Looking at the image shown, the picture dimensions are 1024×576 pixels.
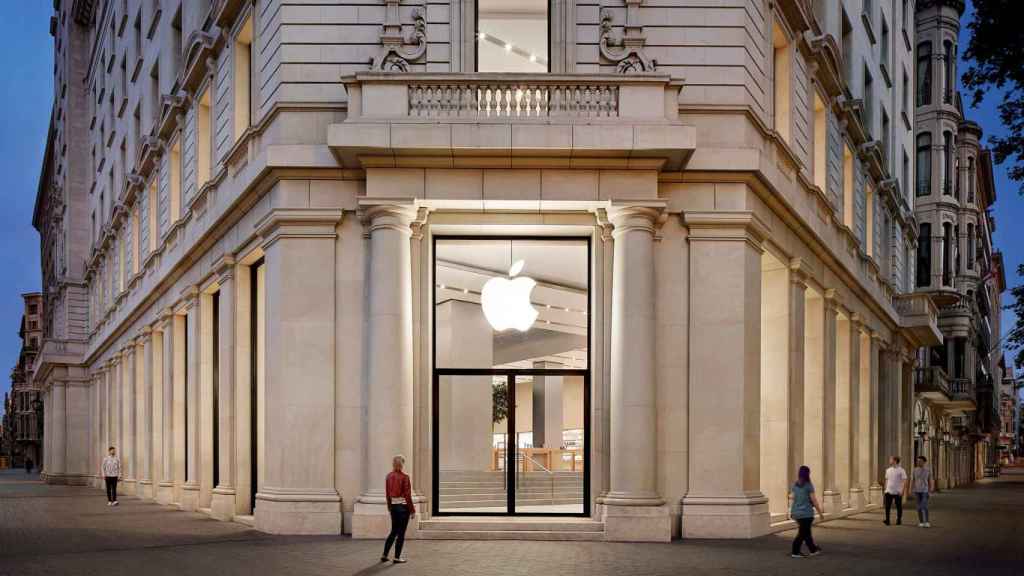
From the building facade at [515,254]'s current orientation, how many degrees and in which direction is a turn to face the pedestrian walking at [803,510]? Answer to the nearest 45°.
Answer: approximately 45° to its left

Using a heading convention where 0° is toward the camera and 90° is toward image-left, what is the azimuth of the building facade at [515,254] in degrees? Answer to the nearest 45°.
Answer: approximately 0°

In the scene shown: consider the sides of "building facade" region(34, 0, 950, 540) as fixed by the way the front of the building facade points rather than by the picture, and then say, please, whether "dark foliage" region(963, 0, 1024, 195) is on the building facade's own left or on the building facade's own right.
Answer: on the building facade's own left

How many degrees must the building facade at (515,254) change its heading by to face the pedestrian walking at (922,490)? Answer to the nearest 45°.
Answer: approximately 135° to its left
